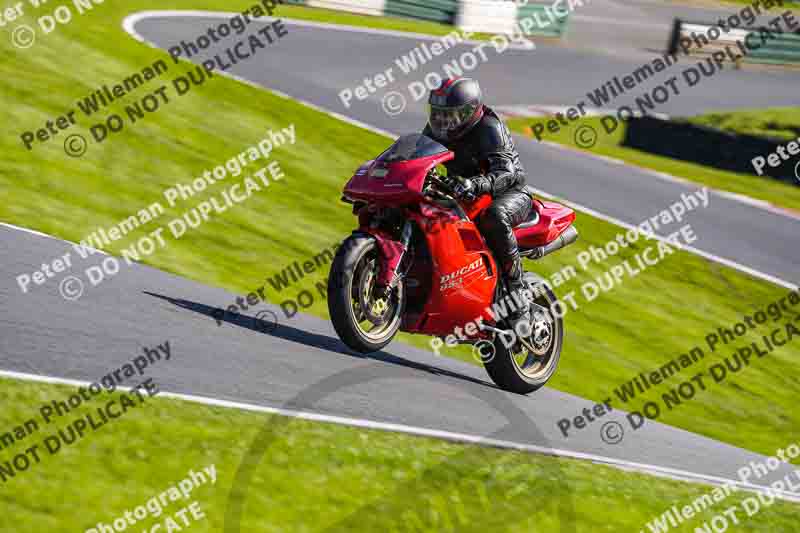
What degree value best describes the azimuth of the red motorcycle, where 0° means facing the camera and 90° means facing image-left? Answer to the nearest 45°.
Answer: approximately 45°

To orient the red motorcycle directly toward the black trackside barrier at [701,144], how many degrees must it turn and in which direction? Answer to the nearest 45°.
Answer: approximately 135° to its right

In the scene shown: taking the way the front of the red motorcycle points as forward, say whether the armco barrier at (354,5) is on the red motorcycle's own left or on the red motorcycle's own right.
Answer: on the red motorcycle's own right

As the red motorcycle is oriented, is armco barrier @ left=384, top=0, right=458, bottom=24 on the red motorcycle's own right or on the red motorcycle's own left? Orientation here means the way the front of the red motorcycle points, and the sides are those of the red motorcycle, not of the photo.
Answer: on the red motorcycle's own right

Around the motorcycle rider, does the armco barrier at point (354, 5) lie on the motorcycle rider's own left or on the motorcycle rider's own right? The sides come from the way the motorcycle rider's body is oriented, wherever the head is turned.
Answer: on the motorcycle rider's own right

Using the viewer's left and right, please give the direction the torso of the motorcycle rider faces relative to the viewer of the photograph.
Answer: facing the viewer and to the left of the viewer

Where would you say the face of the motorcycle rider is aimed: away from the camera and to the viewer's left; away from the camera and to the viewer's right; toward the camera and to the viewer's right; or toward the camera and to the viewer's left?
toward the camera and to the viewer's left

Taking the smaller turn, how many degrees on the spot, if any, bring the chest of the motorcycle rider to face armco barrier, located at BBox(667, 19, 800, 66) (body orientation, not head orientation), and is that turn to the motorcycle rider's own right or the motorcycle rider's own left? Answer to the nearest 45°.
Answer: approximately 135° to the motorcycle rider's own right

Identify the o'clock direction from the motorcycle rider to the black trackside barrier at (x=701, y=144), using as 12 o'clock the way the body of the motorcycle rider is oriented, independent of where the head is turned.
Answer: The black trackside barrier is roughly at 5 o'clock from the motorcycle rider.

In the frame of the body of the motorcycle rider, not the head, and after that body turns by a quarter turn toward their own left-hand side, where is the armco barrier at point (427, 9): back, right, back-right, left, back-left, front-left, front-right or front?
back-left

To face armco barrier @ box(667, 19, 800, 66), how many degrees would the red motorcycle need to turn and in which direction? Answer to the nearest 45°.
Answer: approximately 135° to its right

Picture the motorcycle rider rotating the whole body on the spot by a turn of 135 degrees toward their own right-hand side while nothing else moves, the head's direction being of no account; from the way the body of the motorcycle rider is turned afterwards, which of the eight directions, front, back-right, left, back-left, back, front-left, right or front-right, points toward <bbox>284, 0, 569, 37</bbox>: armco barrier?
front
